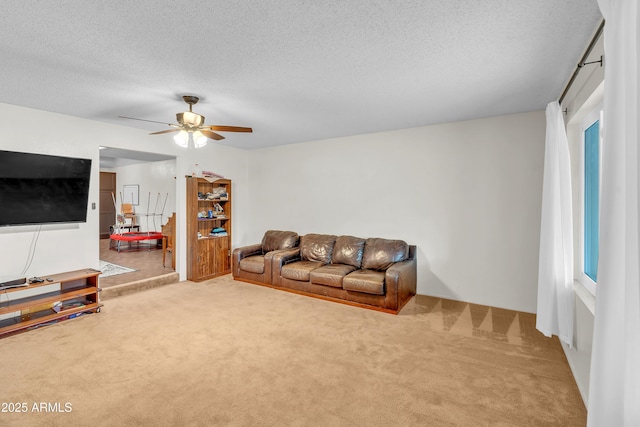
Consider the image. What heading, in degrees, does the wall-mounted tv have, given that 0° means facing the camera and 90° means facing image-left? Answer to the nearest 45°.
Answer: approximately 315°

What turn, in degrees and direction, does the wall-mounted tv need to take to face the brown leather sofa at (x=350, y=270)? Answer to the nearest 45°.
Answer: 0° — it already faces it

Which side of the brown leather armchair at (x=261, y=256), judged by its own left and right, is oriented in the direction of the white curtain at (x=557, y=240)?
left

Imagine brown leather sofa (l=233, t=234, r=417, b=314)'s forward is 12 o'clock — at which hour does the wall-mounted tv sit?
The wall-mounted tv is roughly at 1 o'clock from the brown leather sofa.

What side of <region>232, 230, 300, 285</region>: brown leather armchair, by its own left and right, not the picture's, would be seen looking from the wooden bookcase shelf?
right
